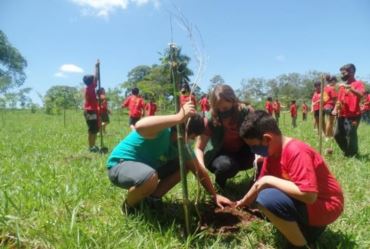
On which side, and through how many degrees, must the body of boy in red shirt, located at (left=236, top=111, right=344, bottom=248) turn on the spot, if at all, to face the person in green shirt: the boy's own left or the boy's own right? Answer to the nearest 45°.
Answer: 0° — they already face them

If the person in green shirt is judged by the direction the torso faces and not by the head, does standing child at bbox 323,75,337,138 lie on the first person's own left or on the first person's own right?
on the first person's own left

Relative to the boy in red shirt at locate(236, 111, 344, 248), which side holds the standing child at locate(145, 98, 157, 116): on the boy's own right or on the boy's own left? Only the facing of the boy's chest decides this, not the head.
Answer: on the boy's own right

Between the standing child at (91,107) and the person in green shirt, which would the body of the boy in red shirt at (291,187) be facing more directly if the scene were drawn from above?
the person in green shirt

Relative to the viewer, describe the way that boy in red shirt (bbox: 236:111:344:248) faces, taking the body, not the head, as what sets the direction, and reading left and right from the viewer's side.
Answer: facing to the left of the viewer

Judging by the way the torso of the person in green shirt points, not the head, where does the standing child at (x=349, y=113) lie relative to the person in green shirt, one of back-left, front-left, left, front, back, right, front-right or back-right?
front-left

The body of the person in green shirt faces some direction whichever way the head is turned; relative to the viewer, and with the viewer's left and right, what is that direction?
facing to the right of the viewer

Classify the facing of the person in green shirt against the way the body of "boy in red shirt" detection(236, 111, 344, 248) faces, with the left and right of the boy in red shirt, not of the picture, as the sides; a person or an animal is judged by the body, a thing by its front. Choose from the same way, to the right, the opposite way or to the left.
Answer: the opposite way

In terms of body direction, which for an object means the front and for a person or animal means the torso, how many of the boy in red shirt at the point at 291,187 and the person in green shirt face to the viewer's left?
1

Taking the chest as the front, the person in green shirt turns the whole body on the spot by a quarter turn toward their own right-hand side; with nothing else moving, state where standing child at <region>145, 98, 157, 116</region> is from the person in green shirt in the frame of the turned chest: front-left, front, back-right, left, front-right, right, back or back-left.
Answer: back

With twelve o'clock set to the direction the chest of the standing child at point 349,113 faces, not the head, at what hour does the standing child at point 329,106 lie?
the standing child at point 329,106 is roughly at 4 o'clock from the standing child at point 349,113.
